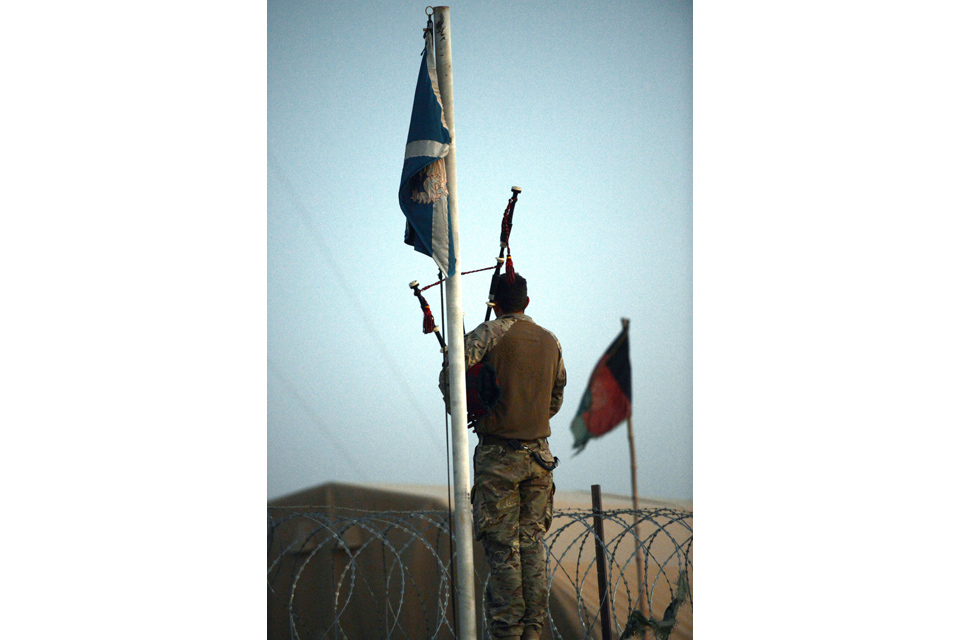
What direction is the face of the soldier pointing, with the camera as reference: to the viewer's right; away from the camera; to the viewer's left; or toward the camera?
away from the camera

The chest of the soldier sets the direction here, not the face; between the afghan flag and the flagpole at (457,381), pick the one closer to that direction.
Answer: the afghan flag

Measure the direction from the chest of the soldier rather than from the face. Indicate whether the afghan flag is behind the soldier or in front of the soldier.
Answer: in front

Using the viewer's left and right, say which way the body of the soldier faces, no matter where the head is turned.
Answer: facing away from the viewer

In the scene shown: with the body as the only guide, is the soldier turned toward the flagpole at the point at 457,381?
no
